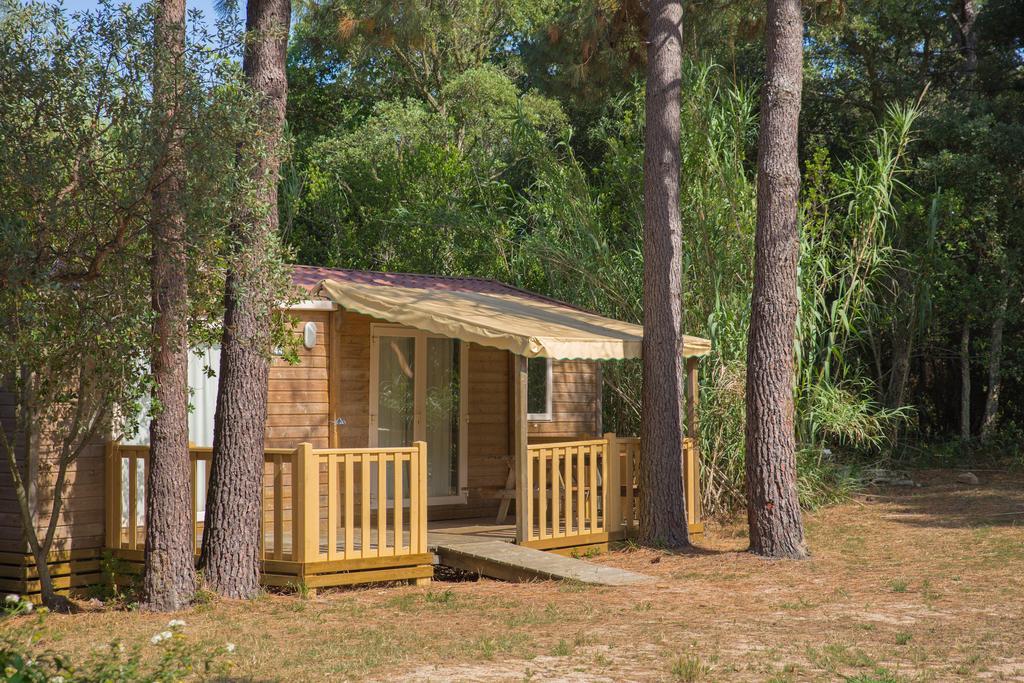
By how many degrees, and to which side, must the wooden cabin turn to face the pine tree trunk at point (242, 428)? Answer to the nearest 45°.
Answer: approximately 90° to its right

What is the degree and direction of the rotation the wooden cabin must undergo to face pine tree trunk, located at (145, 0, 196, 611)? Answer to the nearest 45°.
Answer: approximately 90° to its right

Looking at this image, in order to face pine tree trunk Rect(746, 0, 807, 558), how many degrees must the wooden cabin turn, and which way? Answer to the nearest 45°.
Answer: approximately 45° to its left

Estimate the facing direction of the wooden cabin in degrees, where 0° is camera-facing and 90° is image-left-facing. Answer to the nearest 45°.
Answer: approximately 315°

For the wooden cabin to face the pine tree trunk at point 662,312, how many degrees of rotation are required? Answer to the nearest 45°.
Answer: approximately 45° to its left
